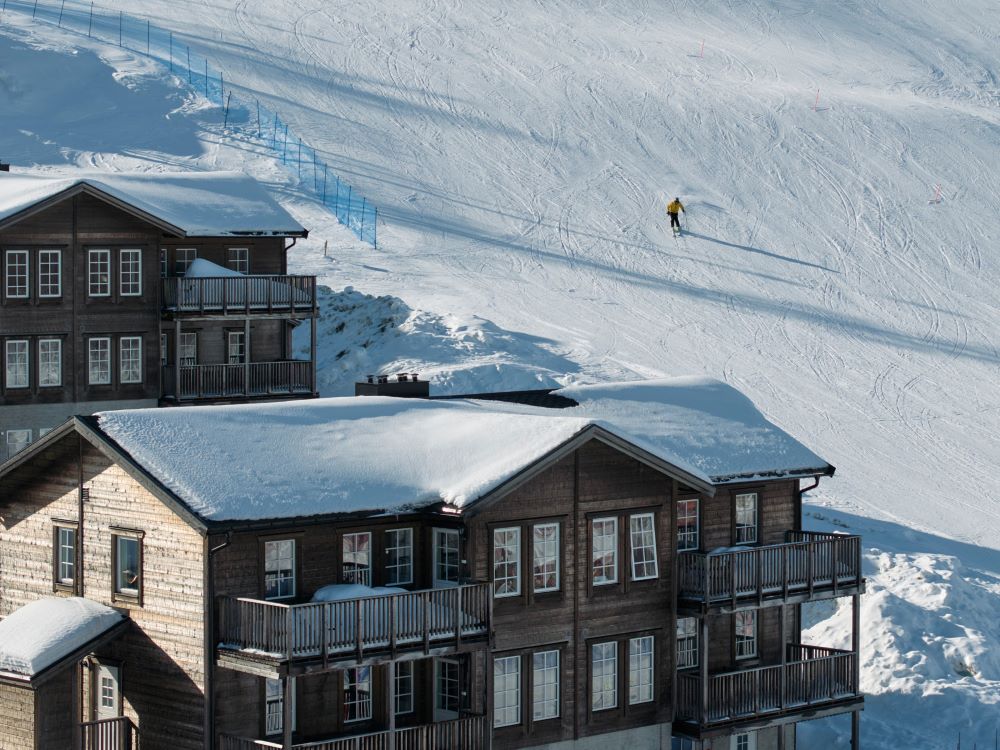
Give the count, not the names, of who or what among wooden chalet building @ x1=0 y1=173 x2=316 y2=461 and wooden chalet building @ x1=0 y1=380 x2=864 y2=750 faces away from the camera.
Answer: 0

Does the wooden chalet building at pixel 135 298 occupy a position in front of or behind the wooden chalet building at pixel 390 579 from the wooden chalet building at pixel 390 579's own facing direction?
behind

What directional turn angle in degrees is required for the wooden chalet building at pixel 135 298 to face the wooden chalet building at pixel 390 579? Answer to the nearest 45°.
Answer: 0° — it already faces it

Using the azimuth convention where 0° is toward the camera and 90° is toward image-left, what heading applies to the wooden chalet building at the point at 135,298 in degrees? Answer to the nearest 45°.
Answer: approximately 0°

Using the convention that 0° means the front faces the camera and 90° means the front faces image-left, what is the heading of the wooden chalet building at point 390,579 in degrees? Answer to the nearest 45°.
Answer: approximately 315°
